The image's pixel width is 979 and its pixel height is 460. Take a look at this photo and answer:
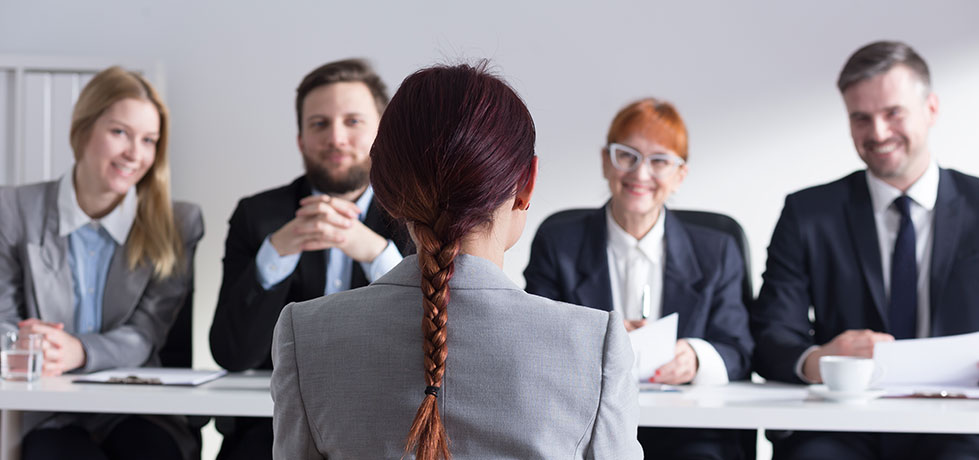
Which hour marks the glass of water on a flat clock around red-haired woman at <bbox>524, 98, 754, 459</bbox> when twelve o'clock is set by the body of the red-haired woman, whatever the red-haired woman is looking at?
The glass of water is roughly at 2 o'clock from the red-haired woman.

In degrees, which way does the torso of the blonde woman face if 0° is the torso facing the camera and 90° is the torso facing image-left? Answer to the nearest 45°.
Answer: approximately 0°

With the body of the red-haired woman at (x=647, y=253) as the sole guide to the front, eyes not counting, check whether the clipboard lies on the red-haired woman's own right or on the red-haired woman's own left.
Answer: on the red-haired woman's own right

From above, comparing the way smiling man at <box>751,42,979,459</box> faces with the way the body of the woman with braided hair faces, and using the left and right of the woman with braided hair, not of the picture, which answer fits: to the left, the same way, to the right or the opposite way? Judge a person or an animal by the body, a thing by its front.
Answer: the opposite way

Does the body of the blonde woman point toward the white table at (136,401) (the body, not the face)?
yes

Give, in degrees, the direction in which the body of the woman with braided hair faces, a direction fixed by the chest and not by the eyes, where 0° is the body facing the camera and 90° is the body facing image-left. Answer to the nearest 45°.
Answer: approximately 180°

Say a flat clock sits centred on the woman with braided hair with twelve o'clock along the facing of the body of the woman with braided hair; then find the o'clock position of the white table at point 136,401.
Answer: The white table is roughly at 11 o'clock from the woman with braided hair.

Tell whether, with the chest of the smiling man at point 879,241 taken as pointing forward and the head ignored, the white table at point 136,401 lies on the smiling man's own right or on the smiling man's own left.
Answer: on the smiling man's own right

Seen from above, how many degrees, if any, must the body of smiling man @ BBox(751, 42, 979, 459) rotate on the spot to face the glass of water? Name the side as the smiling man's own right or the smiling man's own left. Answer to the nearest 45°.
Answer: approximately 45° to the smiling man's own right

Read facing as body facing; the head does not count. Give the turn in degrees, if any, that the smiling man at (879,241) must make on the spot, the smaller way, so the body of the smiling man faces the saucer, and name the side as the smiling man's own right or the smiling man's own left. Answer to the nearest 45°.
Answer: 0° — they already face it

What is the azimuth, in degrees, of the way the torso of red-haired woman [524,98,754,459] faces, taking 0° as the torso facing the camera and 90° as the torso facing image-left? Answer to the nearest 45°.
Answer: approximately 0°
